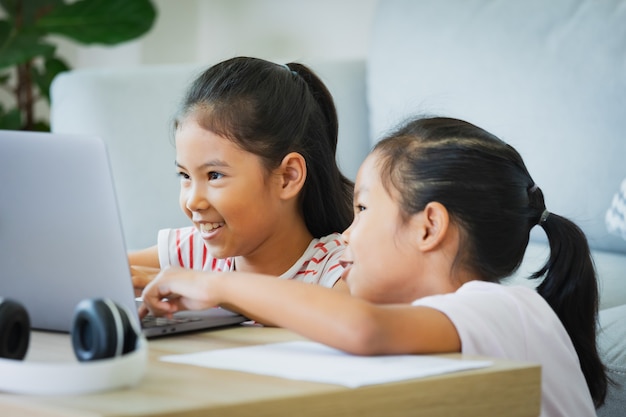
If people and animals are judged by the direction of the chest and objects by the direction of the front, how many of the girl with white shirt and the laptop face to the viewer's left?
1

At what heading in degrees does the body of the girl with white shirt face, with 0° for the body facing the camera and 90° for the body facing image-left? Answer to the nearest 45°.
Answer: approximately 90°

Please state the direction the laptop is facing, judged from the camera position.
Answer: facing away from the viewer and to the right of the viewer

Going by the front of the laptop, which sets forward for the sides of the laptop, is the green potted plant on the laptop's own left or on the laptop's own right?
on the laptop's own left

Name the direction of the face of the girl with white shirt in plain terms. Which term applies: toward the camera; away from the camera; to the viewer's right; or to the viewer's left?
to the viewer's left

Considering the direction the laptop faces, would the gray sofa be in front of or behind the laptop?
in front

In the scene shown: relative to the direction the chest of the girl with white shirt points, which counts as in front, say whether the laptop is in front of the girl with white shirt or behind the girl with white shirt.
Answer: in front

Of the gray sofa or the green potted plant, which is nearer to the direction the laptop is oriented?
the gray sofa
